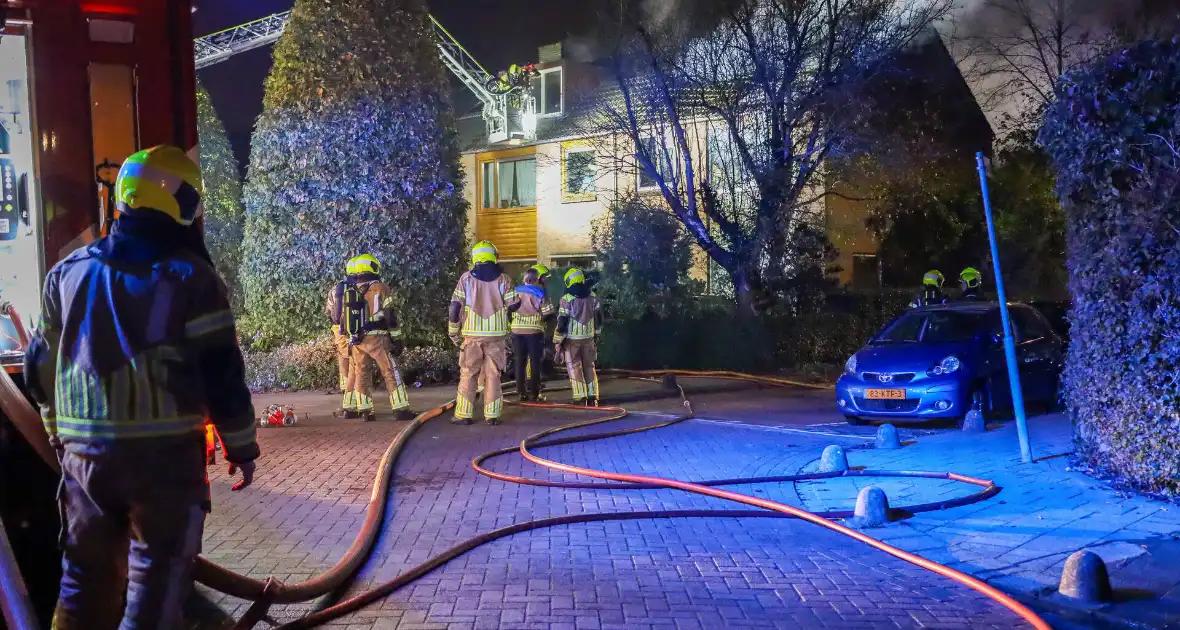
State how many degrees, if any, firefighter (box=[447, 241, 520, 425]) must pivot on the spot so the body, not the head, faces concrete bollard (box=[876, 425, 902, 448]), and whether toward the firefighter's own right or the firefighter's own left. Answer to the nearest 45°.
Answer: approximately 135° to the firefighter's own right

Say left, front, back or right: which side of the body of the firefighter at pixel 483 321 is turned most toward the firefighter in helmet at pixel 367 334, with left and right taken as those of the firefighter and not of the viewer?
left

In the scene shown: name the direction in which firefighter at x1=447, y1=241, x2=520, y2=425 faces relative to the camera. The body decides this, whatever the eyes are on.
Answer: away from the camera

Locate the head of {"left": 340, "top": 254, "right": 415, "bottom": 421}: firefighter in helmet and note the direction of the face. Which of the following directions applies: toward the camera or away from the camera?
away from the camera

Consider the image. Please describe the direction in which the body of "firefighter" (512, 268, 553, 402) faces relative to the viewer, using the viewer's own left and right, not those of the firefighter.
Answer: facing away from the viewer

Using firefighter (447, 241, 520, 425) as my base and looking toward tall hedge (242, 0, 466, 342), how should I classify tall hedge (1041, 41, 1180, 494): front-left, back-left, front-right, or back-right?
back-right

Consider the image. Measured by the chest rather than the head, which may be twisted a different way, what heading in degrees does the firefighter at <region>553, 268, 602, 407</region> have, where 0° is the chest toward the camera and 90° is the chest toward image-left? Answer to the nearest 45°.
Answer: approximately 180°

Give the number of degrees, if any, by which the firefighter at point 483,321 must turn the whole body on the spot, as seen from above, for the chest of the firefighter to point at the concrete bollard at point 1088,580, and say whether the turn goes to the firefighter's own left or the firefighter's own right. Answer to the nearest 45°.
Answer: approximately 135° to the firefighter's own right

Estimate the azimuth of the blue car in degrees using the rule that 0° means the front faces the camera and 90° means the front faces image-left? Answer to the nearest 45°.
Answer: approximately 45°

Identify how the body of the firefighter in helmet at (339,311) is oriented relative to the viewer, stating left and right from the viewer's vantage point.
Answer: facing away from the viewer

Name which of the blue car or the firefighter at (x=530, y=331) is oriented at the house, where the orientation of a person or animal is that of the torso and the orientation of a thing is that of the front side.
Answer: the firefighter

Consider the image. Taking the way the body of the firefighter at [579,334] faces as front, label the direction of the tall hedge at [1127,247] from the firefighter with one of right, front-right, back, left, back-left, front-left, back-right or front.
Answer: back-right
